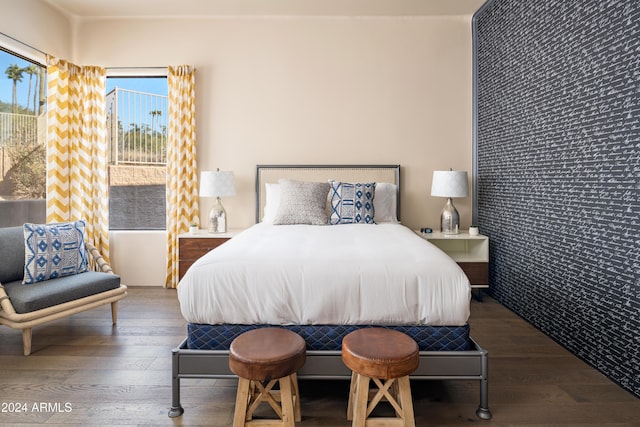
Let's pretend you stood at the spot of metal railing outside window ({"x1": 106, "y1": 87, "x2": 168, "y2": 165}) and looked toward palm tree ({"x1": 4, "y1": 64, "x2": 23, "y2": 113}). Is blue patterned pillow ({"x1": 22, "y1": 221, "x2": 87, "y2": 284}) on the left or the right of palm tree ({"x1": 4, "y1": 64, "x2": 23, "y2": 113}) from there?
left

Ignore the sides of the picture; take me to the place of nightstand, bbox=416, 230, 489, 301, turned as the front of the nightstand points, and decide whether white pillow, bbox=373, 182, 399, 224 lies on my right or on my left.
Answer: on my right

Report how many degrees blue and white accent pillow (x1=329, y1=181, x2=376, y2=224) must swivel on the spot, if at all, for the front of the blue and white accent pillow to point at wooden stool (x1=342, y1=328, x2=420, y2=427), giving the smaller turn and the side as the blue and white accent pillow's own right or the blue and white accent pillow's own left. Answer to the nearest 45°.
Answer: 0° — it already faces it

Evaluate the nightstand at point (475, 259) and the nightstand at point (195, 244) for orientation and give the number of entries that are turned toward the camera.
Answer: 2

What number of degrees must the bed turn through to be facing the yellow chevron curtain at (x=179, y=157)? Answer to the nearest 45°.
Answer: approximately 135° to its right

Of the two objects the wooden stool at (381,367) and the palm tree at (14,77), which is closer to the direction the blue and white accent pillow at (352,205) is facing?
the wooden stool

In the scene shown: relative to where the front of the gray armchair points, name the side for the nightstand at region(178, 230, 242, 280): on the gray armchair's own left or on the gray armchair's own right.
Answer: on the gray armchair's own left

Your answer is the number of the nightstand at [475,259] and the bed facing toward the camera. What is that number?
2

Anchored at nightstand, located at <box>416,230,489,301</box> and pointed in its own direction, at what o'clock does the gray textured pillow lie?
The gray textured pillow is roughly at 2 o'clock from the nightstand.
